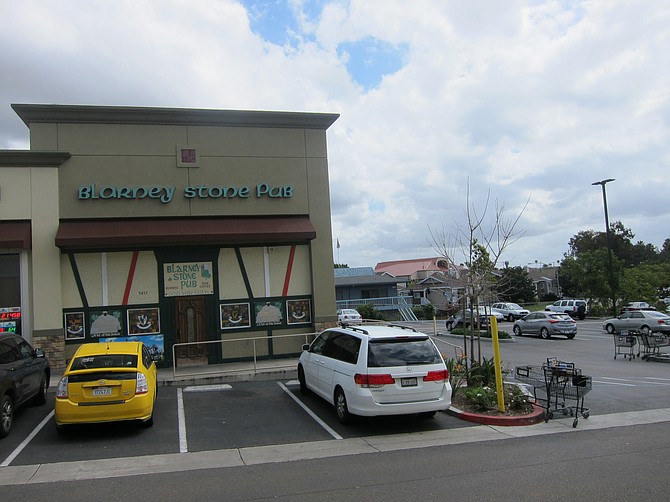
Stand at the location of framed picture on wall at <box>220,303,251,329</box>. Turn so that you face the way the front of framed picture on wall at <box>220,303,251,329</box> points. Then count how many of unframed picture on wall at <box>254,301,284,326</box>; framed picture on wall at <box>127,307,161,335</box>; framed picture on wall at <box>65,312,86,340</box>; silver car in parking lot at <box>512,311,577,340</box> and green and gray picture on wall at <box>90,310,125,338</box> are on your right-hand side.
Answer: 3

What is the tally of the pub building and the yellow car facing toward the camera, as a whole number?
1

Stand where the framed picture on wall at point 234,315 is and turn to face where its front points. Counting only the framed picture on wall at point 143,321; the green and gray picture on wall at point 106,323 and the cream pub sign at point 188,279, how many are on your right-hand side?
3

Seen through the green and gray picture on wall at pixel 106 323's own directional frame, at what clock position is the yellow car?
The yellow car is roughly at 12 o'clock from the green and gray picture on wall.

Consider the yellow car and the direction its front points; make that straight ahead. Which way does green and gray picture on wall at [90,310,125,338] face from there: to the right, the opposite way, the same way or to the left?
the opposite way

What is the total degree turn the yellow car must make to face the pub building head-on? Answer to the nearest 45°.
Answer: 0° — it already faces it

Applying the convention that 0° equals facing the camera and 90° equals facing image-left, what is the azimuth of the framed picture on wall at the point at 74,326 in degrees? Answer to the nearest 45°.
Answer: approximately 0°

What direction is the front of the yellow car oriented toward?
away from the camera

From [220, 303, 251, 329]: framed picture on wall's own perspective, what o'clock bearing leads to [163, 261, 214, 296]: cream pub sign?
The cream pub sign is roughly at 3 o'clock from the framed picture on wall.

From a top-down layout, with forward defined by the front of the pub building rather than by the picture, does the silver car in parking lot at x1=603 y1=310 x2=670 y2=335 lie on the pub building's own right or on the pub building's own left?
on the pub building's own left
